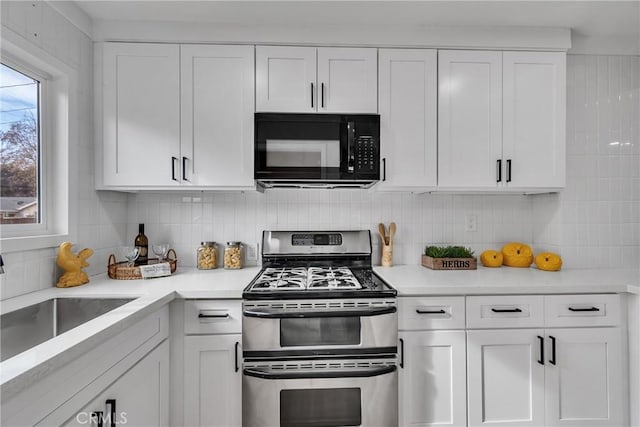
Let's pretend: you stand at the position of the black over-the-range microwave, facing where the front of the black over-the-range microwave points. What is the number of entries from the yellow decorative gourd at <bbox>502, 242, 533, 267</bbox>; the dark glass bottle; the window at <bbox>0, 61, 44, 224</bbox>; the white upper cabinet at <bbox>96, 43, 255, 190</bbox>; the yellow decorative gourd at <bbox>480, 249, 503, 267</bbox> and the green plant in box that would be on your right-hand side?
3

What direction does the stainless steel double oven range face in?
toward the camera

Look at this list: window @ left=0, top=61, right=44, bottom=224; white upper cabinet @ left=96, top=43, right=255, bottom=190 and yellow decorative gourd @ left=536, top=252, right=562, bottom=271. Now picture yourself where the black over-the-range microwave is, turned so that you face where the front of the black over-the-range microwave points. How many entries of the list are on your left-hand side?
1

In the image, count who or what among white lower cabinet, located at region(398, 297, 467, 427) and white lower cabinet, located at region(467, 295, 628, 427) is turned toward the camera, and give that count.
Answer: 2

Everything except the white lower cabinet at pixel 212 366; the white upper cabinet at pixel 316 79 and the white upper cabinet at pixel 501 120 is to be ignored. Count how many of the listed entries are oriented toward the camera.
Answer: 3

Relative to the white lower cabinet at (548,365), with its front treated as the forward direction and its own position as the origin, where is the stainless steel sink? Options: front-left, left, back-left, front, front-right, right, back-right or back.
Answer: front-right

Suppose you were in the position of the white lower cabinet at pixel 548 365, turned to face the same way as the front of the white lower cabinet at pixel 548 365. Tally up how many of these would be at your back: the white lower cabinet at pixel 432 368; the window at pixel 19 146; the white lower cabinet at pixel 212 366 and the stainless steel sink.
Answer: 0

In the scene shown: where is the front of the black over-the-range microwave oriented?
toward the camera

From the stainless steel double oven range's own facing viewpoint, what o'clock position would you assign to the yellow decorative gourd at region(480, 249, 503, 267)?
The yellow decorative gourd is roughly at 8 o'clock from the stainless steel double oven range.

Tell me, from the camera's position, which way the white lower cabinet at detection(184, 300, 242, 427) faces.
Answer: facing the viewer

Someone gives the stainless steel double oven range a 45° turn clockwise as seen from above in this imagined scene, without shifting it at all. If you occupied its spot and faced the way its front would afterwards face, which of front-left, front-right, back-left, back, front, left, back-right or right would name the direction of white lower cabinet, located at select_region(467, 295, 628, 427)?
back-left

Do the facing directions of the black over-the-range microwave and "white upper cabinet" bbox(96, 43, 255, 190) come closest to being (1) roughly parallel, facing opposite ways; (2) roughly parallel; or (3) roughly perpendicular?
roughly parallel

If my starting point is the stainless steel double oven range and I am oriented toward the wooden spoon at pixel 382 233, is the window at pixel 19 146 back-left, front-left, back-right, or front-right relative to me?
back-left
